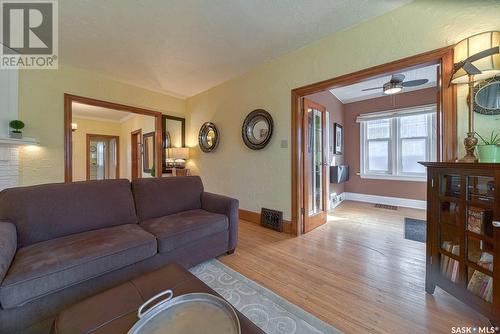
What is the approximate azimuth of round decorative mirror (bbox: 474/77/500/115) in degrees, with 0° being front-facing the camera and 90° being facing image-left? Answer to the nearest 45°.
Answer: approximately 0°

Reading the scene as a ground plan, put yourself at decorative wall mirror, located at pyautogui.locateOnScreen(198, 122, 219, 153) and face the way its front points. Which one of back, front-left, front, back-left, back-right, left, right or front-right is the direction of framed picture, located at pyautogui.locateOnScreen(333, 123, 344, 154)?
back-left

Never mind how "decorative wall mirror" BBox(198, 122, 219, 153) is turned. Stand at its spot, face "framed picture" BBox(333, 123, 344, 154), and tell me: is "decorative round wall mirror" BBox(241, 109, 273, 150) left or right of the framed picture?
right

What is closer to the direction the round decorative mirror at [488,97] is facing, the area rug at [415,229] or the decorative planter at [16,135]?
the decorative planter

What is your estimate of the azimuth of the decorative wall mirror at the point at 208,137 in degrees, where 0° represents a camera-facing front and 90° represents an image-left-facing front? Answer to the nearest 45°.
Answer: approximately 45°

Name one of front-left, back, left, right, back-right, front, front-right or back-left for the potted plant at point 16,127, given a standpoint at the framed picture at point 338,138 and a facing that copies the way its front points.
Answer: right

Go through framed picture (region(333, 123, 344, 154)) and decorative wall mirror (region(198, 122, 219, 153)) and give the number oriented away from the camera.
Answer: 0

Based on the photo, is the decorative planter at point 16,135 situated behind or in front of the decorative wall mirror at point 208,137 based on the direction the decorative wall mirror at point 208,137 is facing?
in front

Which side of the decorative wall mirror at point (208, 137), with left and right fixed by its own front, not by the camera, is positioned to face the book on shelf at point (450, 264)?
left

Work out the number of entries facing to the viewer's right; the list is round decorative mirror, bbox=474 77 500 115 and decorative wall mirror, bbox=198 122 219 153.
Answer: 0
